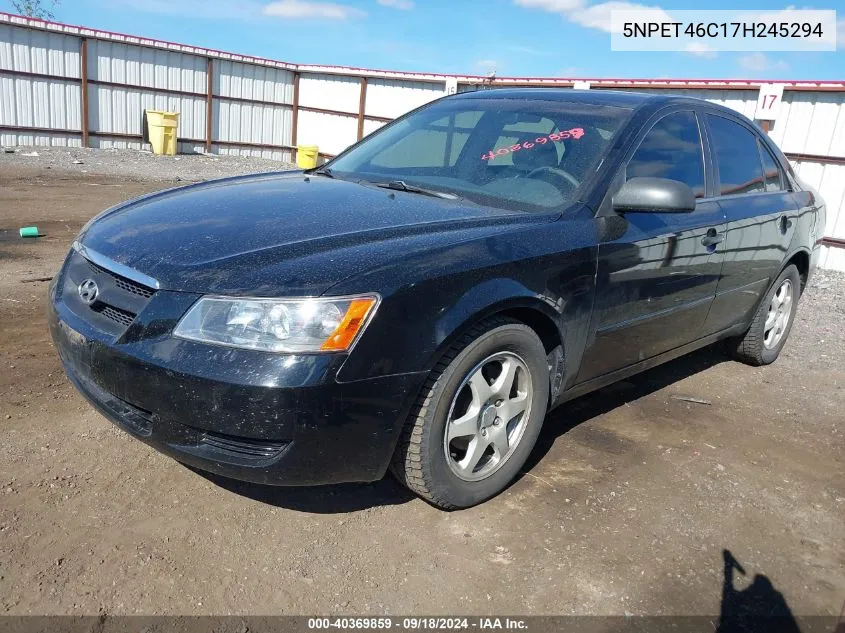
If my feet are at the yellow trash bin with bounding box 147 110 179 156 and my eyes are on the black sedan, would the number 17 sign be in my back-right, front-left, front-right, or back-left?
front-left

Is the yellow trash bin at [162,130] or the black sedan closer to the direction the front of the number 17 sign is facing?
the black sedan

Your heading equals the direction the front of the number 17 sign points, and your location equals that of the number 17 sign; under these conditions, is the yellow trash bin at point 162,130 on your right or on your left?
on your right

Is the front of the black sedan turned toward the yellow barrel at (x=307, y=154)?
no

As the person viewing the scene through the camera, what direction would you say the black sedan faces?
facing the viewer and to the left of the viewer

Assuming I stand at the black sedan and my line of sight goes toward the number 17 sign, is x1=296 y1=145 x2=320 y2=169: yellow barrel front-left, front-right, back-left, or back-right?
front-left

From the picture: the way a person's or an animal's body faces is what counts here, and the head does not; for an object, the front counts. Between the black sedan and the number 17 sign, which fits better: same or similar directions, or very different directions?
same or similar directions

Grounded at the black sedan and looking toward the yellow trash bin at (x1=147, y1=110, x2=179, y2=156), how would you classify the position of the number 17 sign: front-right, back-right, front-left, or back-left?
front-right

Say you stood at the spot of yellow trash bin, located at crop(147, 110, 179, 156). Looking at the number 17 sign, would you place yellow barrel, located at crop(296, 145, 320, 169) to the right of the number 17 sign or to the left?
left

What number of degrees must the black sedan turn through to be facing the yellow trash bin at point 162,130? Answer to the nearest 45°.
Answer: approximately 90° to its right

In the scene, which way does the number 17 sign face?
toward the camera

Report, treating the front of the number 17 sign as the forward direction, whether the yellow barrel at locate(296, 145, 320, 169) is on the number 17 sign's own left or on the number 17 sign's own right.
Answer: on the number 17 sign's own right

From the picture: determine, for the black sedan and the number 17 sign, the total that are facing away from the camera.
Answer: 0

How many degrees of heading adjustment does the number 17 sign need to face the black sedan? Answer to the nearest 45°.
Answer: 0° — it already faces it

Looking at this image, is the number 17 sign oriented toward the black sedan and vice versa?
no

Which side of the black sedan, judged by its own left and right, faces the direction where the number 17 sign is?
back
